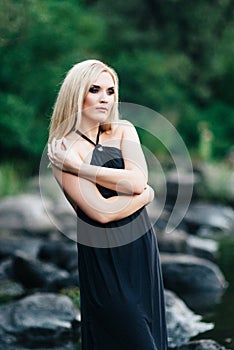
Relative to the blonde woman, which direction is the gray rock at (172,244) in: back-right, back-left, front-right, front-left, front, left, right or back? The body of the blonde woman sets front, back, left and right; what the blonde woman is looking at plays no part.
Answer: back-left

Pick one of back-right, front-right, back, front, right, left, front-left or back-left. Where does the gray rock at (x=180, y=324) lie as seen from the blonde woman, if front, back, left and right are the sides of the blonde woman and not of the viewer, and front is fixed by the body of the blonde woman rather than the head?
back-left

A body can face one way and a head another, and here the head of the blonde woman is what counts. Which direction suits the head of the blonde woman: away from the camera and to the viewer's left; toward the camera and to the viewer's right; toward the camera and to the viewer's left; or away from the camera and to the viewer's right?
toward the camera and to the viewer's right

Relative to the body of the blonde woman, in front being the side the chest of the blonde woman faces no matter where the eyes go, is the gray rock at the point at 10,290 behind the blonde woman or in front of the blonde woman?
behind

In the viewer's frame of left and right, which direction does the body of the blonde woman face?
facing the viewer and to the right of the viewer

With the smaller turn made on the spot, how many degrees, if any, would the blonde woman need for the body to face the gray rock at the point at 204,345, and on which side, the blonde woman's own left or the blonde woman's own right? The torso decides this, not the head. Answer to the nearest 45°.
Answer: approximately 135° to the blonde woman's own left
